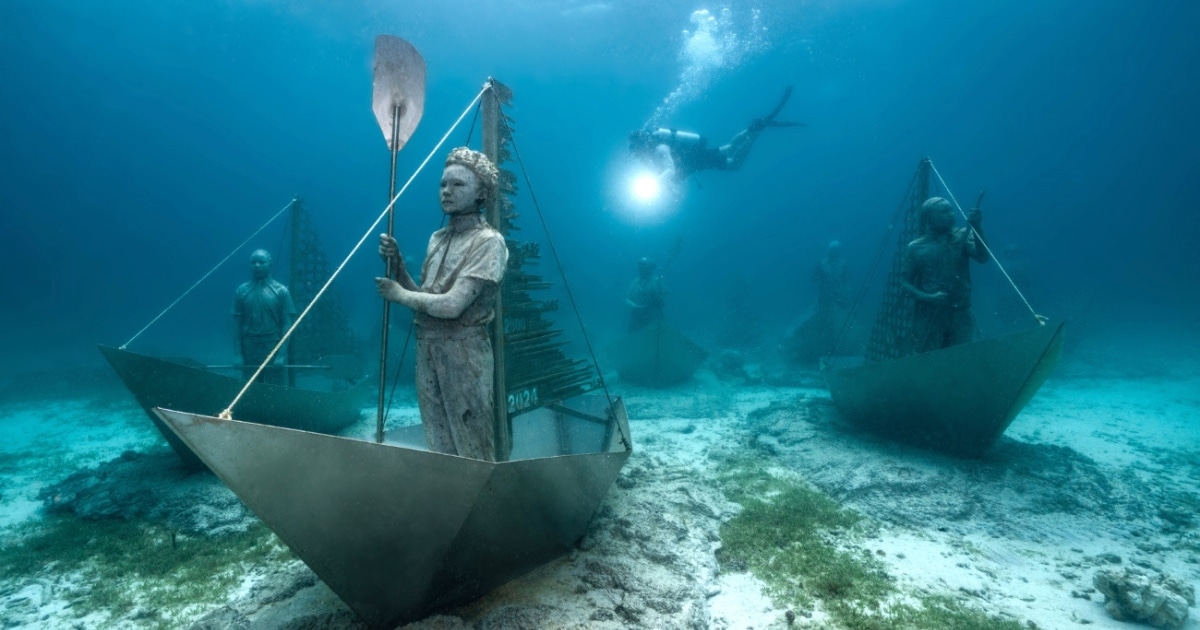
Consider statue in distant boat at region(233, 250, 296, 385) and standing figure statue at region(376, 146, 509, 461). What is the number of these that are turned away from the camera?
0

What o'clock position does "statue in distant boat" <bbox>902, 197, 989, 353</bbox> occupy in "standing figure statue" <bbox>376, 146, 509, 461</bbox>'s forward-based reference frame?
The statue in distant boat is roughly at 7 o'clock from the standing figure statue.

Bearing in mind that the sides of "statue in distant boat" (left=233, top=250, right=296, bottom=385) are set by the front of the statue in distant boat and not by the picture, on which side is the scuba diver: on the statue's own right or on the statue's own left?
on the statue's own left

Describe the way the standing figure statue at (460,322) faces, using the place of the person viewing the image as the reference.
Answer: facing the viewer and to the left of the viewer

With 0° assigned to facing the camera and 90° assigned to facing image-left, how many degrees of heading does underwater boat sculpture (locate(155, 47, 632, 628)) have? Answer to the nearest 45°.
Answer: approximately 45°

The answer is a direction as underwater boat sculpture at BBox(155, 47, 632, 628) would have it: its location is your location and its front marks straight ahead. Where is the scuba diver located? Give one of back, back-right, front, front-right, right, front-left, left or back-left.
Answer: back

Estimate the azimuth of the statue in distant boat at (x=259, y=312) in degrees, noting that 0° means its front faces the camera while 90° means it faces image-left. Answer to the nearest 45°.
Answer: approximately 0°
